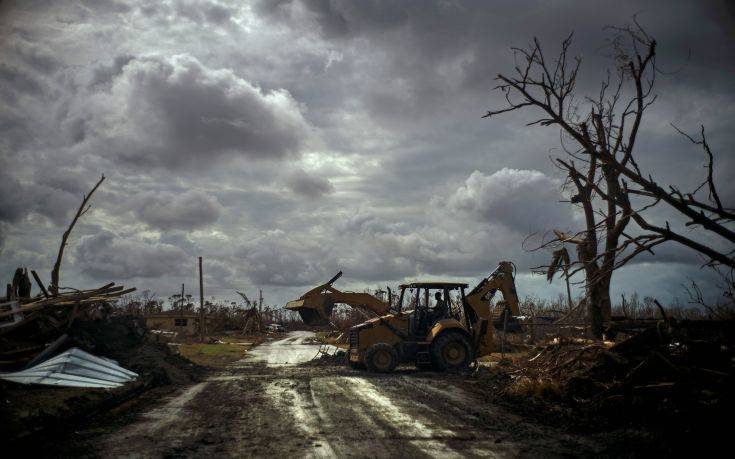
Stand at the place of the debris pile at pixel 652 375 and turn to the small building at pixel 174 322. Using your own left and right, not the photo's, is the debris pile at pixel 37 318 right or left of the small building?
left

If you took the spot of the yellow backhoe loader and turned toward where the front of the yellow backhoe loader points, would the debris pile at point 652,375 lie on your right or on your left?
on your left

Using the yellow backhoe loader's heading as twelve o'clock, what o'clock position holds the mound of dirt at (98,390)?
The mound of dirt is roughly at 11 o'clock from the yellow backhoe loader.

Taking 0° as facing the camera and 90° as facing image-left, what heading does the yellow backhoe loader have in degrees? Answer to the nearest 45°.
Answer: approximately 90°

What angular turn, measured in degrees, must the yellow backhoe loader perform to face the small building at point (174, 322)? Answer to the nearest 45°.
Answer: approximately 45° to its right

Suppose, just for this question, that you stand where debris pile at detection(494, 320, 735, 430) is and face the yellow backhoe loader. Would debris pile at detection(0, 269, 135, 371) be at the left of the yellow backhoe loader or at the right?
left
